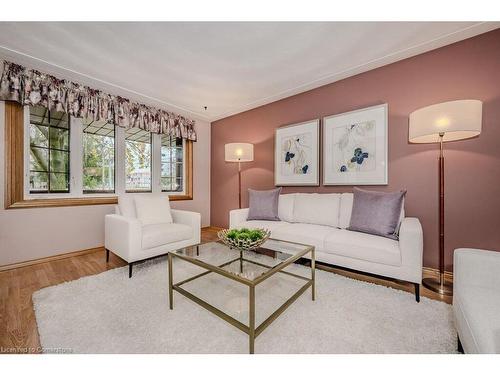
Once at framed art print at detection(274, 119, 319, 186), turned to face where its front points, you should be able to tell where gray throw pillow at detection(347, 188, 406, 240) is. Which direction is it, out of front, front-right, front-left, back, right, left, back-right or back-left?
left

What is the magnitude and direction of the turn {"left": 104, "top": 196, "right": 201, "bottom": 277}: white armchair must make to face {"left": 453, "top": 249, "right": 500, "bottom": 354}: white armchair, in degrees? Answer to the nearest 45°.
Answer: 0° — it already faces it

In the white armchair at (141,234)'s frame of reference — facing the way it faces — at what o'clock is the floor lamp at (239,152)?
The floor lamp is roughly at 10 o'clock from the white armchair.

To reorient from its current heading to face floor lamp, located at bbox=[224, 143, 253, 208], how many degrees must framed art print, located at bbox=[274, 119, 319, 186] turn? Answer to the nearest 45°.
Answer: approximately 45° to its right

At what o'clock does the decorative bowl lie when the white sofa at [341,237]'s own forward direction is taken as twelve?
The decorative bowl is roughly at 12 o'clock from the white sofa.

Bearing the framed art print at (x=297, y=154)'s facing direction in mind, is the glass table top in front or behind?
in front

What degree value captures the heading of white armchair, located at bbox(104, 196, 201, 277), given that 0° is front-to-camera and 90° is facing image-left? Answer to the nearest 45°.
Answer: approximately 315°

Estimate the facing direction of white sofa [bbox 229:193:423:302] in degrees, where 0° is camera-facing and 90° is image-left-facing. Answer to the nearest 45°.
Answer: approximately 45°

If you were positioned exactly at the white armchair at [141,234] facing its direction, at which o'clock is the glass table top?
The glass table top is roughly at 12 o'clock from the white armchair.

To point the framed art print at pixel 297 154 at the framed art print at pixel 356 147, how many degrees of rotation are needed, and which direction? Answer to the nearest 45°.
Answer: approximately 90° to its left

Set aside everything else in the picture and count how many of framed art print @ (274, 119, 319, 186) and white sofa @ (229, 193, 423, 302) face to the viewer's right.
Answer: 0

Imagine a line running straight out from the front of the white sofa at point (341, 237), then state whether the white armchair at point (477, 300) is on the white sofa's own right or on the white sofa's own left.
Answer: on the white sofa's own left

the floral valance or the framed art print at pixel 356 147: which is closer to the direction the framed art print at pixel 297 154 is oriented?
the floral valance

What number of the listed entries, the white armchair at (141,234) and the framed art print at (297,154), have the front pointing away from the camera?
0
